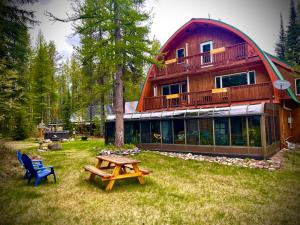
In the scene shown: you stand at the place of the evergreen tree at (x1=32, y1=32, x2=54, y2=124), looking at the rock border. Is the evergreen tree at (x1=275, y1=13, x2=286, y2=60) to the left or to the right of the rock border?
left

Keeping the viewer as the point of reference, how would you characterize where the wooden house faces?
facing the viewer and to the left of the viewer

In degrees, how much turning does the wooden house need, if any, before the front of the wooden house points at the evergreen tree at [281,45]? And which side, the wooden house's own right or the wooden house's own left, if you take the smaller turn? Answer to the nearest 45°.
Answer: approximately 180°

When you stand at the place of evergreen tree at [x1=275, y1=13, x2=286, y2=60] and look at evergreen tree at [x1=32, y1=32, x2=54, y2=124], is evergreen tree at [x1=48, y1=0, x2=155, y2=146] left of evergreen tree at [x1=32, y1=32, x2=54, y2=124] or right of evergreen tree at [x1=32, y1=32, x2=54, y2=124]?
left

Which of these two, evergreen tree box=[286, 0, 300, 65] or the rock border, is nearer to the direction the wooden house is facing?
the rock border

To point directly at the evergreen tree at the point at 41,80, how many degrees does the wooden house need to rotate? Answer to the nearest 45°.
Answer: approximately 90° to its right

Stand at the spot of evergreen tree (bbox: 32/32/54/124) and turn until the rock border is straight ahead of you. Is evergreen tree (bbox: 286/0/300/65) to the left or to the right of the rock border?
left
